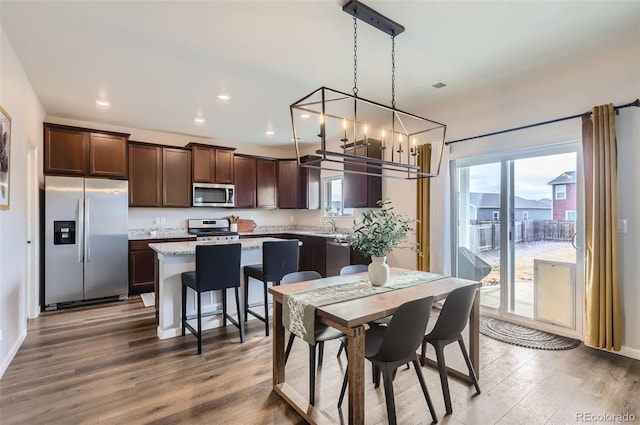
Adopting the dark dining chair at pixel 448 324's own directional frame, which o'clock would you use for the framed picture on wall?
The framed picture on wall is roughly at 10 o'clock from the dark dining chair.

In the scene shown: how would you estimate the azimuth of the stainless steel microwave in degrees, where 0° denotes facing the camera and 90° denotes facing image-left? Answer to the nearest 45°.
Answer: approximately 0°

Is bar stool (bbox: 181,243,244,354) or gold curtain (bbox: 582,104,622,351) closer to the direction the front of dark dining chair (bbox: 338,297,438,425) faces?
the bar stool

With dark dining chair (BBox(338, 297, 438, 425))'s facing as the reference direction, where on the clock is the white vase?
The white vase is roughly at 1 o'clock from the dark dining chair.

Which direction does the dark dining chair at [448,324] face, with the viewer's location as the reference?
facing away from the viewer and to the left of the viewer

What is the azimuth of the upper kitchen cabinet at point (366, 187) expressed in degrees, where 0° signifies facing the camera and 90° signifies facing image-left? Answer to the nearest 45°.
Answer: approximately 45°

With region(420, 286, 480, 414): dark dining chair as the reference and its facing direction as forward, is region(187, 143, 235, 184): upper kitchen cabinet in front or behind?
in front

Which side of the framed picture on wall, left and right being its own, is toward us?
right

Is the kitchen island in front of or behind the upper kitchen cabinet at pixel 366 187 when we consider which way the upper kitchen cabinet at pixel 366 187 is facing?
in front
